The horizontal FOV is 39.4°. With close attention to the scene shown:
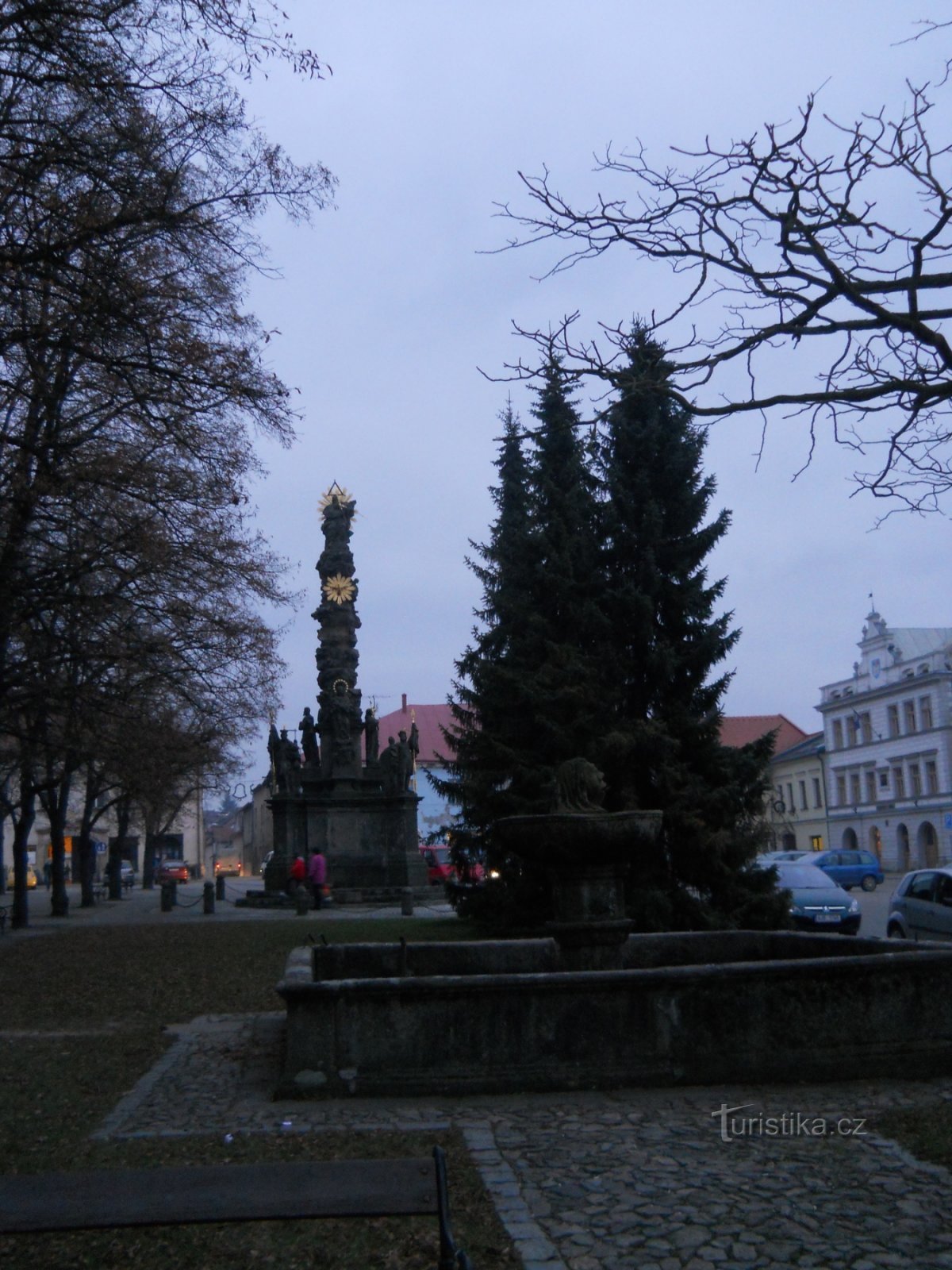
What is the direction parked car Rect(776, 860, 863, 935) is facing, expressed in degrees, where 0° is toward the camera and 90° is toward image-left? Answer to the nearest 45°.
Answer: approximately 315°

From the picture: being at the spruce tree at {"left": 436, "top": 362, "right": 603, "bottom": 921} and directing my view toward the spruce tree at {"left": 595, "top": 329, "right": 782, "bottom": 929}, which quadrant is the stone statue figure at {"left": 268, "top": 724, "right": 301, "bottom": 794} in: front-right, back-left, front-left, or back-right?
back-left

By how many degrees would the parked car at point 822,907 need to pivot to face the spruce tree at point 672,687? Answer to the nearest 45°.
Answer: approximately 90° to its right

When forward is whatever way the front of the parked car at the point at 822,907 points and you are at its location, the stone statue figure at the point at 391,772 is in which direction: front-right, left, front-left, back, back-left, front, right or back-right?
back

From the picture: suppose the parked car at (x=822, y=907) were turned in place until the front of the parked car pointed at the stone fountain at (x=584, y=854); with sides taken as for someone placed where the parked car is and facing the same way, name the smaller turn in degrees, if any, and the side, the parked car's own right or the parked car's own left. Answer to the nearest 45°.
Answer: approximately 45° to the parked car's own right

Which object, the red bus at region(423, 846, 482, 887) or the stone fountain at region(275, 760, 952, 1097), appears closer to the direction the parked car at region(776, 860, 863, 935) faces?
the stone fountain

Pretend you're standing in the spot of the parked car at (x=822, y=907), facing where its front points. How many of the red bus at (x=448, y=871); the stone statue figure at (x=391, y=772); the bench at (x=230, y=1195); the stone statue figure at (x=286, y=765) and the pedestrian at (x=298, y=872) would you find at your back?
4

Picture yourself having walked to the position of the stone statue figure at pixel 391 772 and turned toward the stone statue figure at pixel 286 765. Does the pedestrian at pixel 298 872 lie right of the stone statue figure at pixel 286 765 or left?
left

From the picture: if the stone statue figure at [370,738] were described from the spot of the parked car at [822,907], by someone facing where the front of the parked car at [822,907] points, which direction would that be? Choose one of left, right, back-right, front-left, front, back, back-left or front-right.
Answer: back

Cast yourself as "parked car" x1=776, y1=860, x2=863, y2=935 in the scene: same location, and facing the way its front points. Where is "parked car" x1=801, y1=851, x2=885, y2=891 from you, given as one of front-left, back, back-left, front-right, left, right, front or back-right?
back-left
